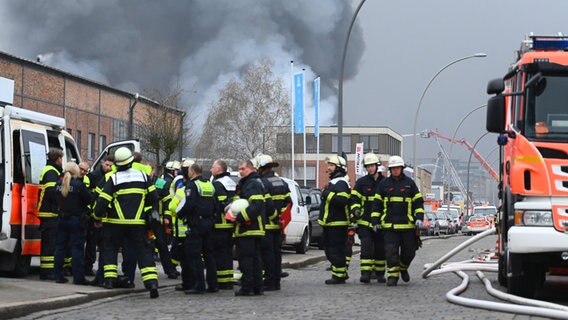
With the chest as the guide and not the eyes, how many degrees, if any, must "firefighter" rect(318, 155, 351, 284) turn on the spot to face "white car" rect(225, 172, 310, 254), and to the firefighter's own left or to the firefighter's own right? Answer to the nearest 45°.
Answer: approximately 90° to the firefighter's own right

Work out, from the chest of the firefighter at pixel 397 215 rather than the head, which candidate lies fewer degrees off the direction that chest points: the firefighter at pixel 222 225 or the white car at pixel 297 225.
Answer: the firefighter

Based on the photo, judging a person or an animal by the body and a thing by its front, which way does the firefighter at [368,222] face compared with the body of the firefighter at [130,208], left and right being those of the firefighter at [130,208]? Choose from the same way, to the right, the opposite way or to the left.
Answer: the opposite way

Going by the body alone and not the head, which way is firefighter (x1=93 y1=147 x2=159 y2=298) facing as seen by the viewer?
away from the camera

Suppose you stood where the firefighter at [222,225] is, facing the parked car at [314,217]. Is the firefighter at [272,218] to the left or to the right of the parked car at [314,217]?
right

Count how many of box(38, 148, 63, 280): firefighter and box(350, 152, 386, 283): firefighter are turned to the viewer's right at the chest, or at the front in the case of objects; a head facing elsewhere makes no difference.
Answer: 1

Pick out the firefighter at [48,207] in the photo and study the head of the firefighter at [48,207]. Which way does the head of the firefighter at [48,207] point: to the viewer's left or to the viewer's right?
to the viewer's right

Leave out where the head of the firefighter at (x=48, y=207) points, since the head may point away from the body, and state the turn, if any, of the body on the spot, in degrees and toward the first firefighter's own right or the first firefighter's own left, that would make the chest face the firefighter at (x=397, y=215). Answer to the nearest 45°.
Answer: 0° — they already face them
